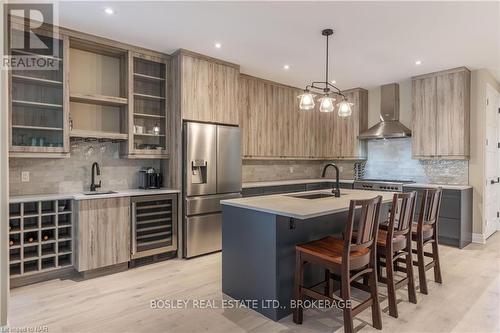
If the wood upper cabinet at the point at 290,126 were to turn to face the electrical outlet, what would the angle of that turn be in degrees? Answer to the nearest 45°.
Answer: approximately 90° to its right

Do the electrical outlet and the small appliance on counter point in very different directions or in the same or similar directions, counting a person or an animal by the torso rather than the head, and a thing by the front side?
same or similar directions

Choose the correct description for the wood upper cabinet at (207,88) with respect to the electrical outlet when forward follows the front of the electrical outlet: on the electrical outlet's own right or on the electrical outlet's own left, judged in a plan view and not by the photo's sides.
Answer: on the electrical outlet's own left

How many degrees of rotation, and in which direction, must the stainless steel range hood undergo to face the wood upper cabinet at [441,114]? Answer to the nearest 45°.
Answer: approximately 90° to its left

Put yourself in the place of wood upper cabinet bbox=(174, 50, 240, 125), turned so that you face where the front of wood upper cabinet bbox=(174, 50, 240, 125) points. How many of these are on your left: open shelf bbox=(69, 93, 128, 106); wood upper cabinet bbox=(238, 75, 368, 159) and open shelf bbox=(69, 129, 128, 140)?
1

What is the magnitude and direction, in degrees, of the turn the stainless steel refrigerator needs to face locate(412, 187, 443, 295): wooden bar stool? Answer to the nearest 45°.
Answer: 0° — it already faces it

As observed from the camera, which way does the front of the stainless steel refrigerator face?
facing the viewer and to the right of the viewer

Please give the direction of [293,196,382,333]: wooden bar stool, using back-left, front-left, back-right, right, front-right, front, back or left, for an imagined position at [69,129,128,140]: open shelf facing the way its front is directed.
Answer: front-left

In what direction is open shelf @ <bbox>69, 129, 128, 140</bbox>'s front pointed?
toward the camera

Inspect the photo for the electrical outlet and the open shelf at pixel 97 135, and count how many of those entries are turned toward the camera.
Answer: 2

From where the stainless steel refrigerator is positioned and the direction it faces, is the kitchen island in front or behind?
in front
